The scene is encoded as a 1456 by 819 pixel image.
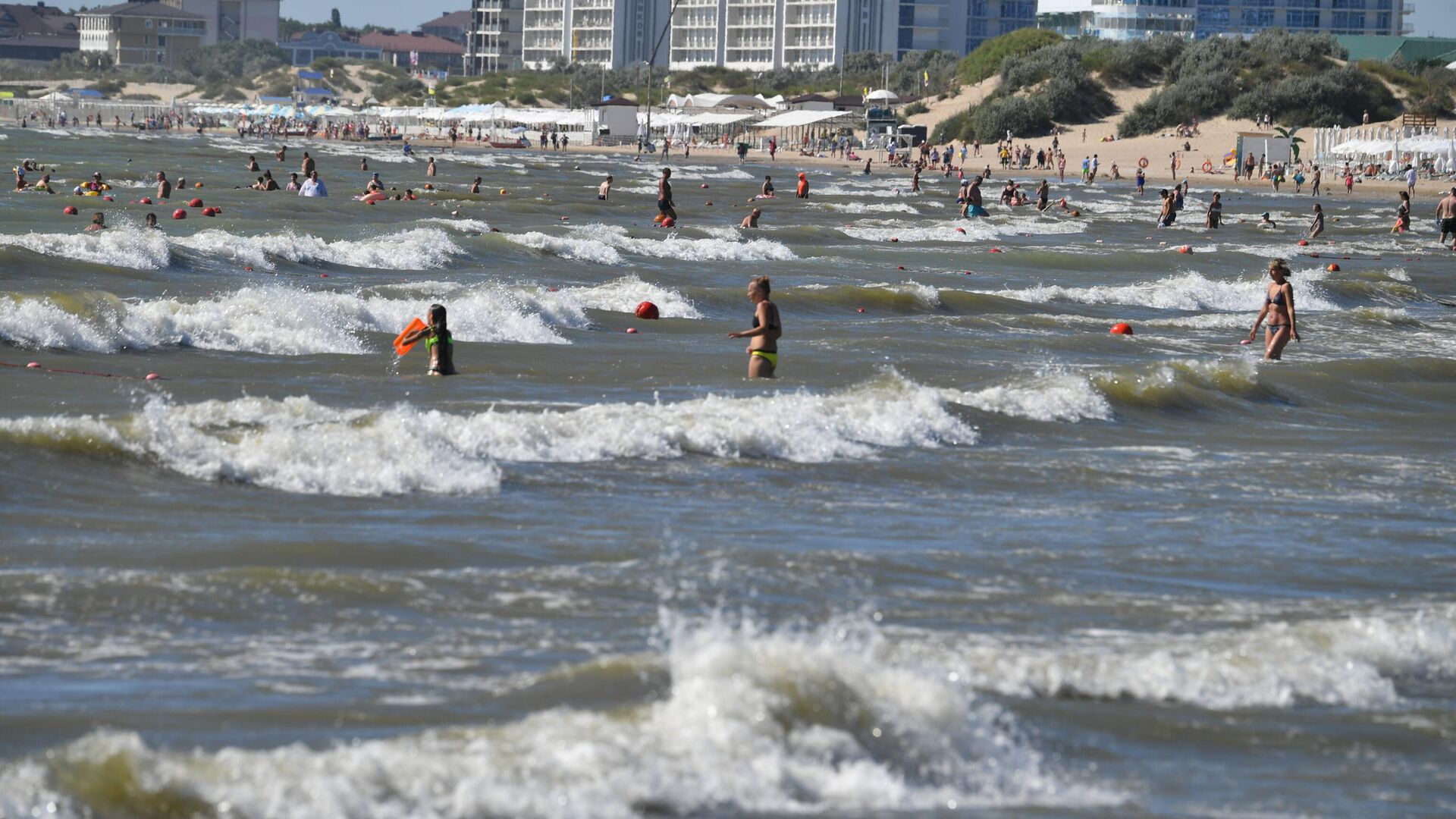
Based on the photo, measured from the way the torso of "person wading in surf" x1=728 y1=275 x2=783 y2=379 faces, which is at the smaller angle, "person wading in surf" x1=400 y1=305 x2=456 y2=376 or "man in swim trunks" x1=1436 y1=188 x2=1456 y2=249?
the person wading in surf

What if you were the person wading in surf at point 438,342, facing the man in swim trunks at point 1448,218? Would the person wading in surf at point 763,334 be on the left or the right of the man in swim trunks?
right

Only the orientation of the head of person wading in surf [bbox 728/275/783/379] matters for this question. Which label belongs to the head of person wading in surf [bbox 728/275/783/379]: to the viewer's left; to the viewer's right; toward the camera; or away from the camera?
to the viewer's left

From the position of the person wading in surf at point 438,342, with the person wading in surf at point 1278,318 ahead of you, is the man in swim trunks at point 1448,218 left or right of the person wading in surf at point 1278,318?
left

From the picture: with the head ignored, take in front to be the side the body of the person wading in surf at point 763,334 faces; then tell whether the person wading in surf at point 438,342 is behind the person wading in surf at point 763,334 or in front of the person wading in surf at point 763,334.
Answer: in front

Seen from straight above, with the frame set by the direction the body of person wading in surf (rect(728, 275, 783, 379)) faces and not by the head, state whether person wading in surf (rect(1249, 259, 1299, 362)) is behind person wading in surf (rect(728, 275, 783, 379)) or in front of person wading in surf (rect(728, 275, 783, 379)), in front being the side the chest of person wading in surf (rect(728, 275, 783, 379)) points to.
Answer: behind
